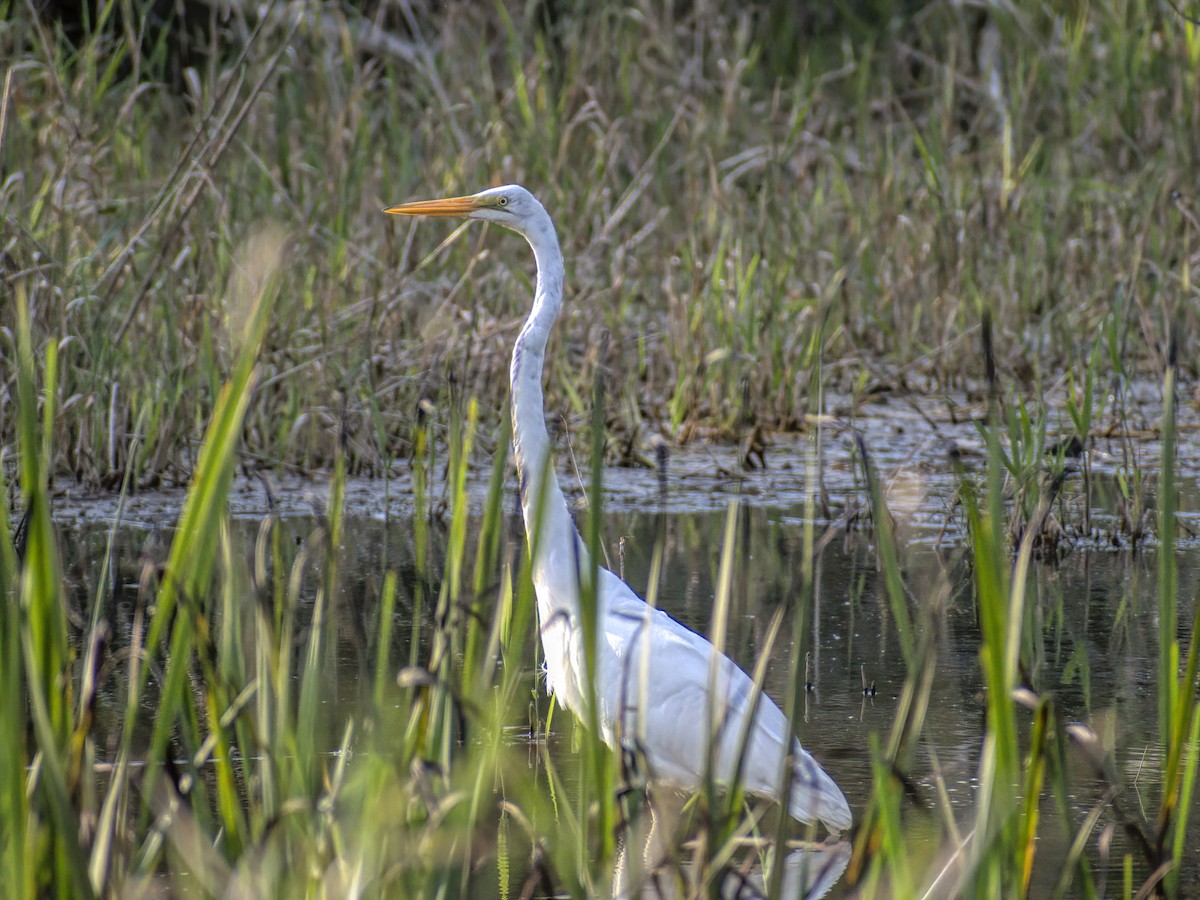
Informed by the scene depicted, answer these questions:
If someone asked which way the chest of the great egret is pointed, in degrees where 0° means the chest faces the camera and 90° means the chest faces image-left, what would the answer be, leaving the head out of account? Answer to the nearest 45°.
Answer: approximately 90°

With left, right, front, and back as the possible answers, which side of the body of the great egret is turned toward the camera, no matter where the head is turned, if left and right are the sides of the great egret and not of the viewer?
left
